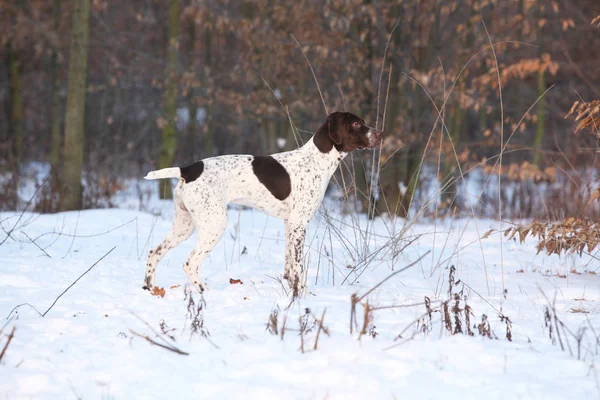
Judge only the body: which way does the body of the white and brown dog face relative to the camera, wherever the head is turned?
to the viewer's right
